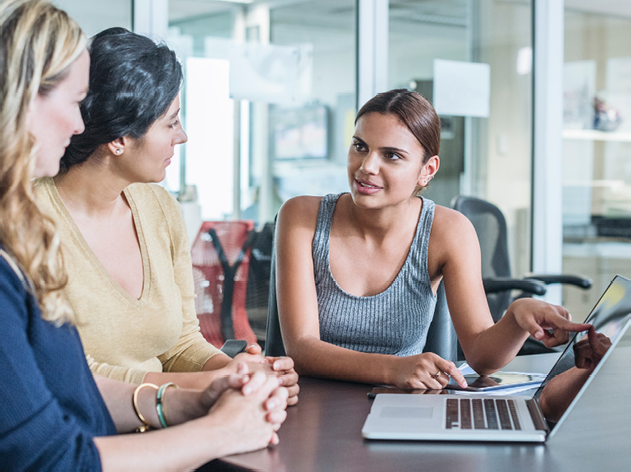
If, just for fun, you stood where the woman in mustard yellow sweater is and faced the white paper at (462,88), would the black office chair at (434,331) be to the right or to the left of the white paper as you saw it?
right

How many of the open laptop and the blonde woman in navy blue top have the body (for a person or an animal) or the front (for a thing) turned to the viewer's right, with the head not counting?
1

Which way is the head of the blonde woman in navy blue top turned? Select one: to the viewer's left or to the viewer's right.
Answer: to the viewer's right

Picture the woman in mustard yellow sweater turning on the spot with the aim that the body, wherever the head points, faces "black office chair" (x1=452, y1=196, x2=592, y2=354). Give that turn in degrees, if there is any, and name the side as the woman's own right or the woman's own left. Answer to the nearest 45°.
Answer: approximately 90° to the woman's own left

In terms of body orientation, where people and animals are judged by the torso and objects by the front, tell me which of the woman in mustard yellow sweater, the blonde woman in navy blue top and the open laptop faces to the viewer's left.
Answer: the open laptop

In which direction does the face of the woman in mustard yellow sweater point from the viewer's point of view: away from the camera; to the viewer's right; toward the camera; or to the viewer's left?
to the viewer's right

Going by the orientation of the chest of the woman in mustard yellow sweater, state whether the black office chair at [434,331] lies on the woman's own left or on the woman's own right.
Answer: on the woman's own left

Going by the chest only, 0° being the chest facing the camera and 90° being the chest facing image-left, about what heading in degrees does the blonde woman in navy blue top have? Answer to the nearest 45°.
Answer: approximately 270°

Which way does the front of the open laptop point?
to the viewer's left
